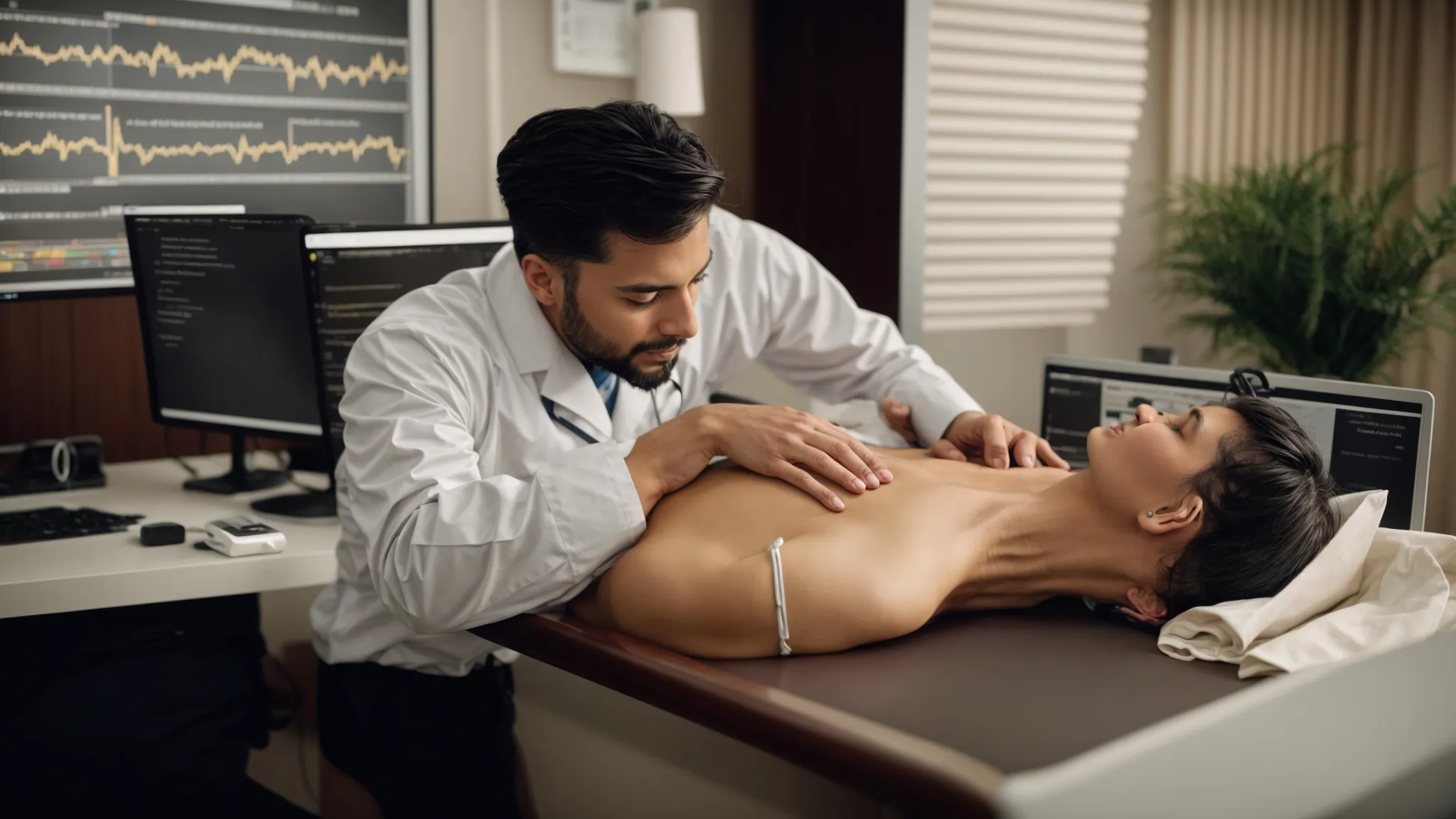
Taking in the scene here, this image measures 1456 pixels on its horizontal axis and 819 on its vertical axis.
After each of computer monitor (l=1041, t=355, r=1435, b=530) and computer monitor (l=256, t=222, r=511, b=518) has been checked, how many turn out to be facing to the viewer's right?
0

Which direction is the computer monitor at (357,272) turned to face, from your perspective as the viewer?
facing the viewer

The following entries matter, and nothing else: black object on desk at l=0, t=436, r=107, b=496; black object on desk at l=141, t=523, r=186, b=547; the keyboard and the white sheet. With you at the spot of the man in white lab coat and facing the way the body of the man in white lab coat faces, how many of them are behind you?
3

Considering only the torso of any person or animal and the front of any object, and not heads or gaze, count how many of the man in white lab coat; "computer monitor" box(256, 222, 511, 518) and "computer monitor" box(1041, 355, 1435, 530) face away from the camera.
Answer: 0

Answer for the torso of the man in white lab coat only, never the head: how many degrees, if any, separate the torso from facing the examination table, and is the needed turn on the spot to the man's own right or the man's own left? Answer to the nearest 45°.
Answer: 0° — they already face it

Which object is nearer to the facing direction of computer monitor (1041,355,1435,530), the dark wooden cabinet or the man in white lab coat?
the man in white lab coat

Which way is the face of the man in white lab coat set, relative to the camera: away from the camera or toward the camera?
toward the camera

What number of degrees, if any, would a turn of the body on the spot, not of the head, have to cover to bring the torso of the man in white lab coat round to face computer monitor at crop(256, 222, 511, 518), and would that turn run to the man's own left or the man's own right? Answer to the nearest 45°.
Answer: approximately 180°

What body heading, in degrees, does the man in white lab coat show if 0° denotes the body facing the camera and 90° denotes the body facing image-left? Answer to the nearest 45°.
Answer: approximately 315°

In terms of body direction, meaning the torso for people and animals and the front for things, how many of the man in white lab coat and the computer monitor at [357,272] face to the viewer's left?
0

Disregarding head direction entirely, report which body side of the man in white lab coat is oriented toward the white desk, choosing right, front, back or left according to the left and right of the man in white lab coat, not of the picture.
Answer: back

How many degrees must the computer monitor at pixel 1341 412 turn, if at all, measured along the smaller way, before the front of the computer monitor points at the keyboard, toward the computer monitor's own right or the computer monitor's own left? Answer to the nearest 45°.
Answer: approximately 45° to the computer monitor's own right

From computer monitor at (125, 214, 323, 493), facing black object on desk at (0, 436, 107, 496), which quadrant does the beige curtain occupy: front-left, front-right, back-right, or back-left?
back-right
